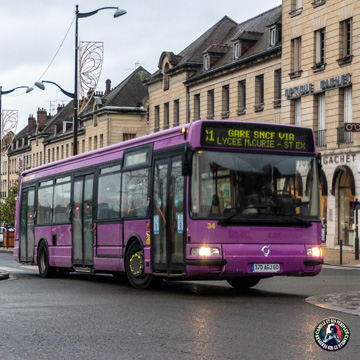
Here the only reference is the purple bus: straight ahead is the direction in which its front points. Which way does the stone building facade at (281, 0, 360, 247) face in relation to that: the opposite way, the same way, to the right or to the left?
to the right

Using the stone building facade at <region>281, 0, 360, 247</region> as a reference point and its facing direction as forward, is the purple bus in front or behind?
in front

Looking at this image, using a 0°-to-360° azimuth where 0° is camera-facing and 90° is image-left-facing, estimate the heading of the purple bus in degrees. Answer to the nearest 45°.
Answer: approximately 315°

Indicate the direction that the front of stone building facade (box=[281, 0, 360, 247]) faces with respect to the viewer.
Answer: facing the viewer and to the left of the viewer

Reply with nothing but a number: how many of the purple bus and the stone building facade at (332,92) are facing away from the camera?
0

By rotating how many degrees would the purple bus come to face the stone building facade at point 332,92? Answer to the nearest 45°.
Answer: approximately 135° to its left
